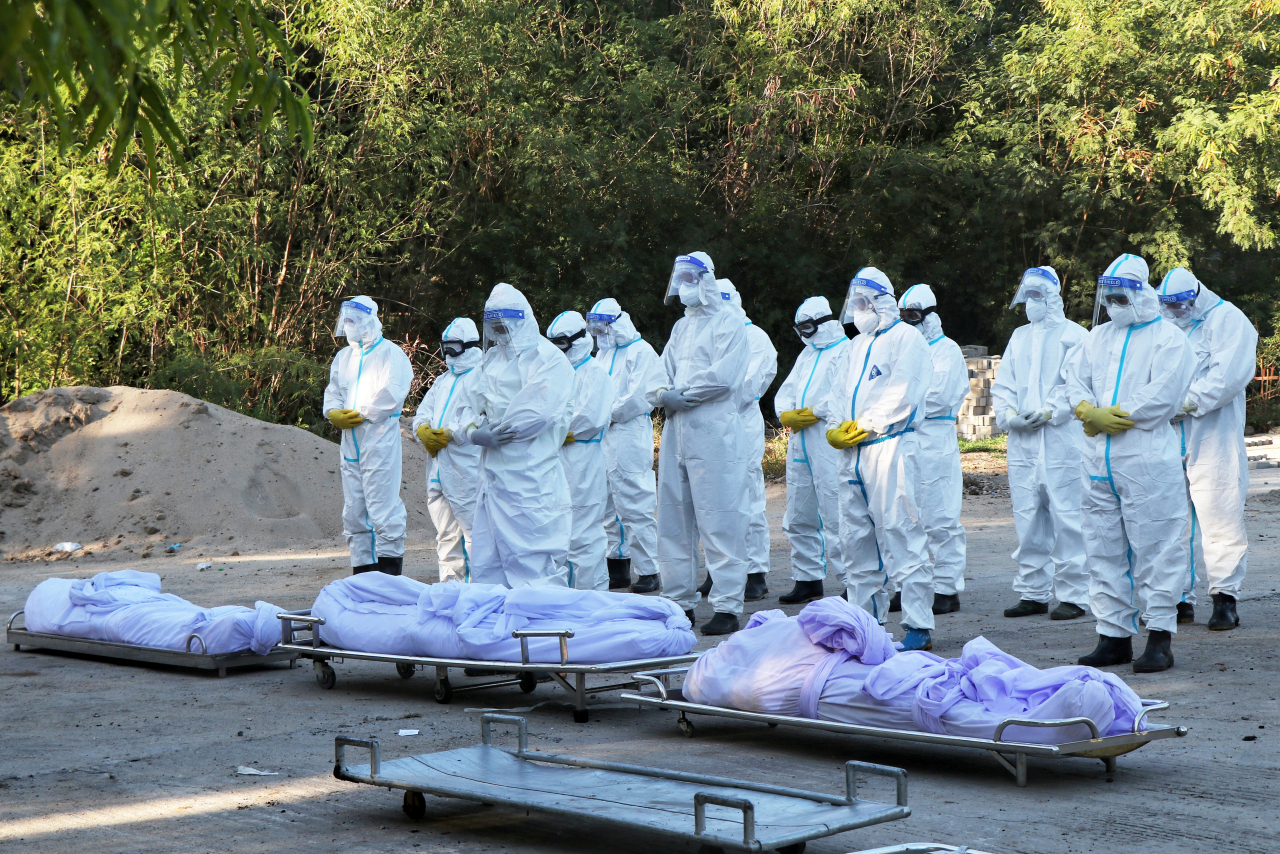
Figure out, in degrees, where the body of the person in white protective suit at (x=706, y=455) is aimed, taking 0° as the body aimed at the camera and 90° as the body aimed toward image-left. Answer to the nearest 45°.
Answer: approximately 45°

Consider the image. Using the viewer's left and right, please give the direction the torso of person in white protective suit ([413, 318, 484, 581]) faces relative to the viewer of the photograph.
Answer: facing the viewer and to the left of the viewer

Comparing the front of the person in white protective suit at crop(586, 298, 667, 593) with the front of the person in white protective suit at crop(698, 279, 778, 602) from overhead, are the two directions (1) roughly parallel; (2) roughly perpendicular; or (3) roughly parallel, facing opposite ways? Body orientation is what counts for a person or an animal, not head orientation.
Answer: roughly parallel

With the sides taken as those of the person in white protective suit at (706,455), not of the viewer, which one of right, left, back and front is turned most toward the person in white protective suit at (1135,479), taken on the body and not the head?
left

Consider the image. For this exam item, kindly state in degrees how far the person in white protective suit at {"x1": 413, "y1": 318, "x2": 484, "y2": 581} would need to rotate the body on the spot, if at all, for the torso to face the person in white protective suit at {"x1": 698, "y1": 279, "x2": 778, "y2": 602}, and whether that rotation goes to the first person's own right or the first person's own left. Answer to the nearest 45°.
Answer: approximately 135° to the first person's own left

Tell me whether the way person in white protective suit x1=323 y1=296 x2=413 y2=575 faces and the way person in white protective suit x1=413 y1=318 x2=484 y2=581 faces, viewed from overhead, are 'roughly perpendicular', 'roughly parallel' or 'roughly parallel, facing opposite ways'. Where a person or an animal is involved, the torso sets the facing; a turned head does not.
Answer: roughly parallel

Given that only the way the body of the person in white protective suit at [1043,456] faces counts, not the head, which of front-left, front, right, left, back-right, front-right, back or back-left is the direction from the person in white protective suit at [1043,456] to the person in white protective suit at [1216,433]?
left

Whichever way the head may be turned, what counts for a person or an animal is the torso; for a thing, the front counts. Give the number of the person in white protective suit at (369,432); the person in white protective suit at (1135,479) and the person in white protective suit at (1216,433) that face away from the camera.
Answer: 0

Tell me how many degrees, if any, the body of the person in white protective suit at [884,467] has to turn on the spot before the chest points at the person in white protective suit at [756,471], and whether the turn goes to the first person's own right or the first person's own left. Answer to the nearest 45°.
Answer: approximately 135° to the first person's own right

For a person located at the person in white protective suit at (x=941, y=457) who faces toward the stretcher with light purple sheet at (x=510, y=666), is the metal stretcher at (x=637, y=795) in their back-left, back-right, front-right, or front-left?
front-left

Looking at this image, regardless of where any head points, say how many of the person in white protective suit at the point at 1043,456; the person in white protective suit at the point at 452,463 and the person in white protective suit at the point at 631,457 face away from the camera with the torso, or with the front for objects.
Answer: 0

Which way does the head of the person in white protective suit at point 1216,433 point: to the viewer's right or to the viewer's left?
to the viewer's left
